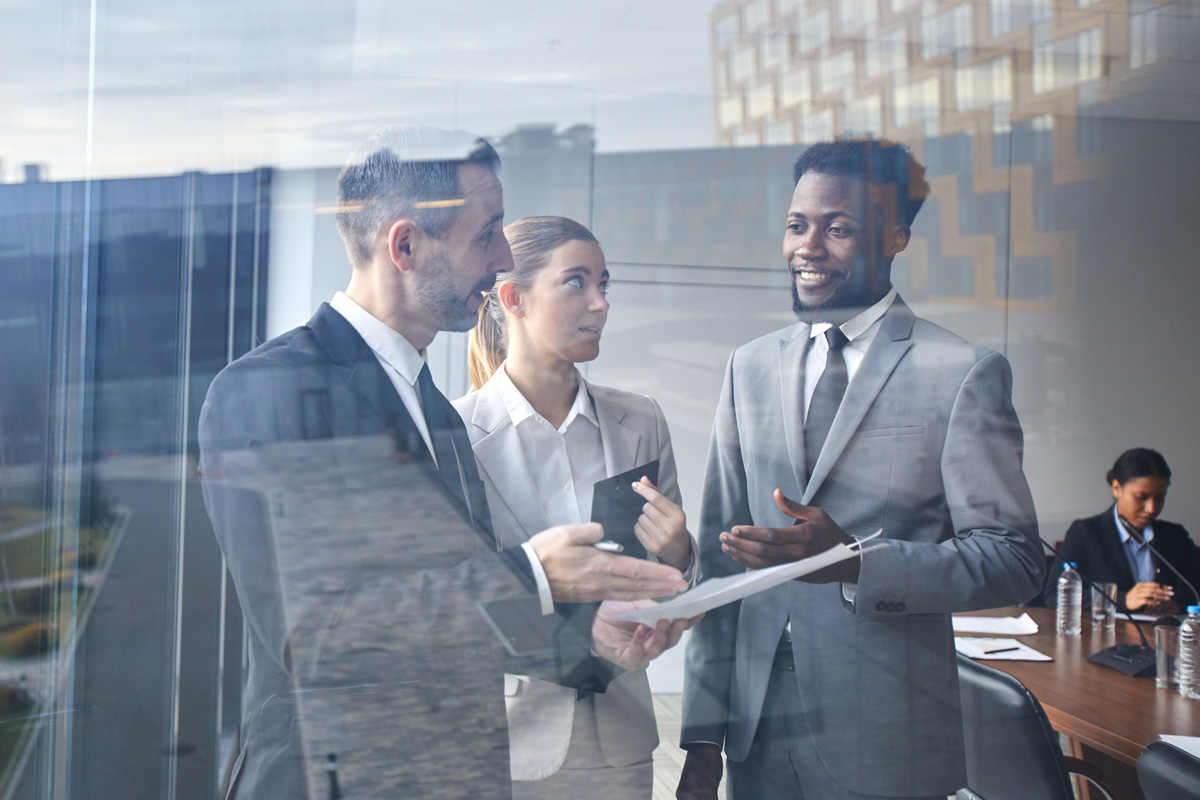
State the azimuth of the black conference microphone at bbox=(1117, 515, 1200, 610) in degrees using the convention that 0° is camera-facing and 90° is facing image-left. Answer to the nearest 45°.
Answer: approximately 90°

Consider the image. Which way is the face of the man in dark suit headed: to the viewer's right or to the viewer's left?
to the viewer's right

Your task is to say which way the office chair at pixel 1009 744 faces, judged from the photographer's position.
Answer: facing away from the viewer and to the right of the viewer

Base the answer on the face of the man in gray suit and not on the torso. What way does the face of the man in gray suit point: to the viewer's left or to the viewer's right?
to the viewer's left

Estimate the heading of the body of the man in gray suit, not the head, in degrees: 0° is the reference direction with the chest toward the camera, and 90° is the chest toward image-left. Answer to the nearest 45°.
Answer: approximately 45°

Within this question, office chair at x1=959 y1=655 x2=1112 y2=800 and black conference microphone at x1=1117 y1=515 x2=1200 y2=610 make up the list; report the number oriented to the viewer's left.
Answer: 1
